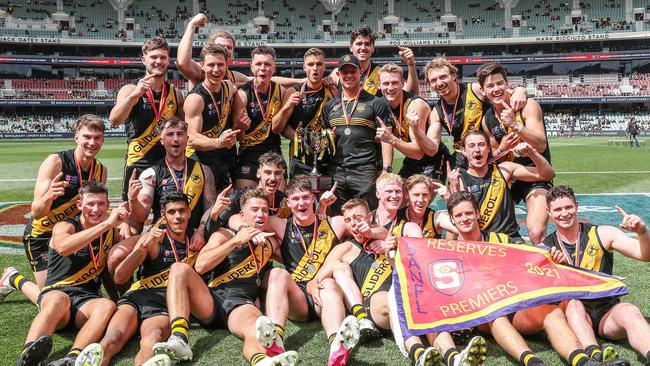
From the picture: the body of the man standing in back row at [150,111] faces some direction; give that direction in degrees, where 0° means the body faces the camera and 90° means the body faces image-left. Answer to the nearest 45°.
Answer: approximately 0°

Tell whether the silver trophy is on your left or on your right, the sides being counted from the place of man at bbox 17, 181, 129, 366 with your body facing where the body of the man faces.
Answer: on your left

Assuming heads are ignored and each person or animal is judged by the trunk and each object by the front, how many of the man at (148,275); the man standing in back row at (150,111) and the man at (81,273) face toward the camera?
3

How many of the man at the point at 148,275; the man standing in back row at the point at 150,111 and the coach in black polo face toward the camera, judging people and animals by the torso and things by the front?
3

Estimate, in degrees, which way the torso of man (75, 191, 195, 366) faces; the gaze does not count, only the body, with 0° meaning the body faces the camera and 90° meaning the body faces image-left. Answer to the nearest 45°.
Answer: approximately 0°
